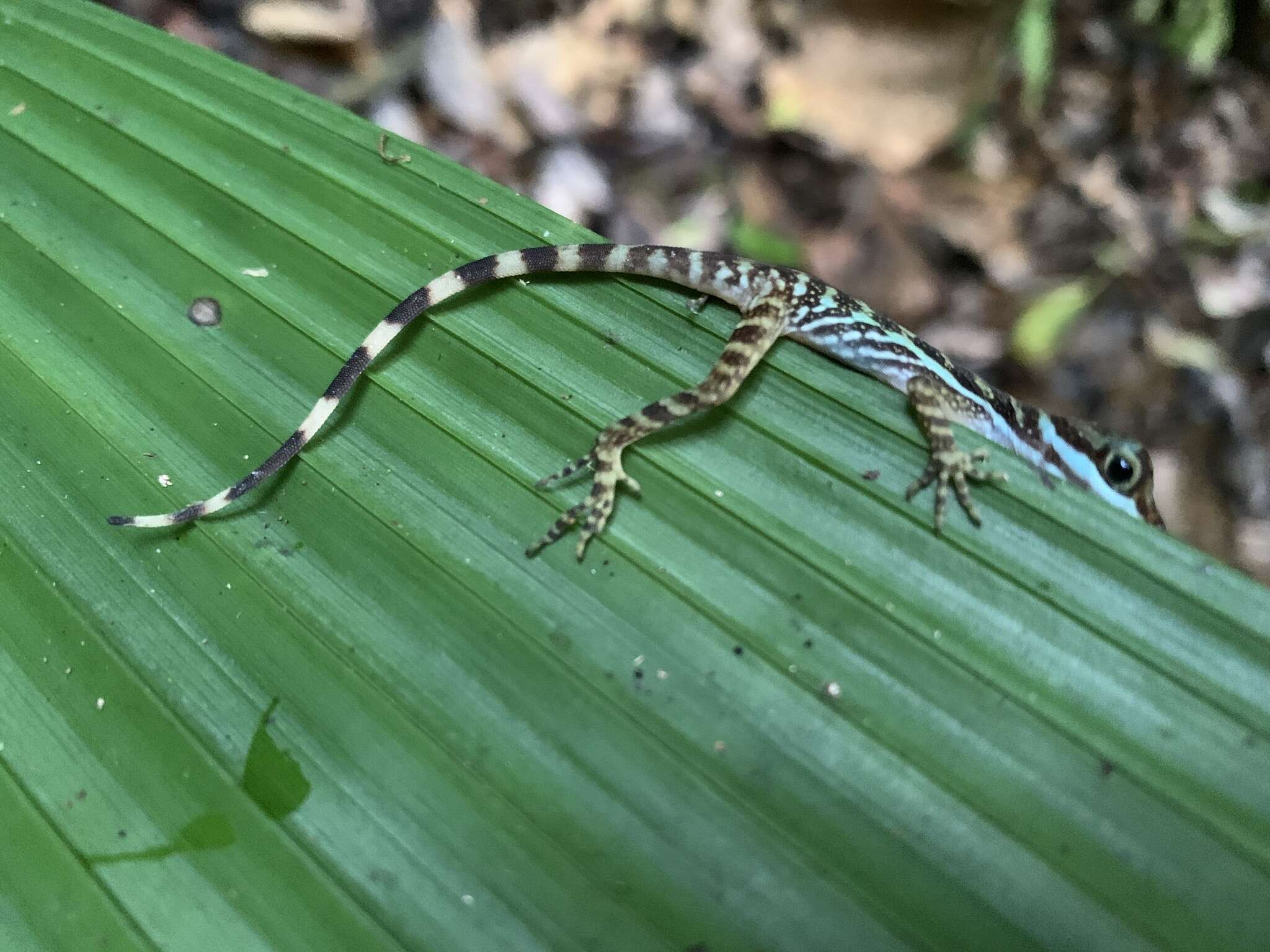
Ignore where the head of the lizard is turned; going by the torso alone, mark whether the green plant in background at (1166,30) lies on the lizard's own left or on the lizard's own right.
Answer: on the lizard's own left

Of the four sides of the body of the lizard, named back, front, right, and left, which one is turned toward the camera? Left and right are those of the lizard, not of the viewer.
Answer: right
